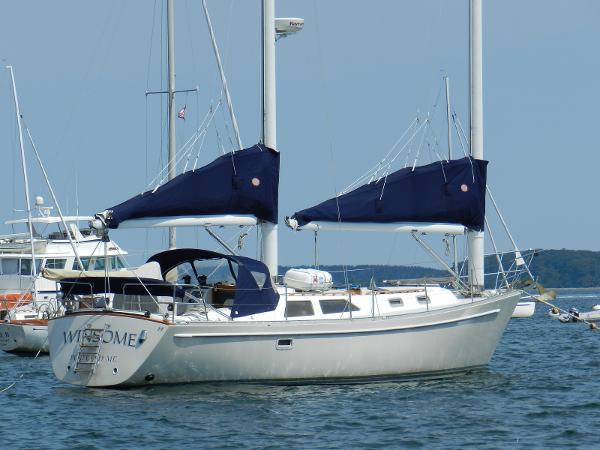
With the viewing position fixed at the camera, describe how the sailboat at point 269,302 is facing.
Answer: facing away from the viewer and to the right of the viewer
